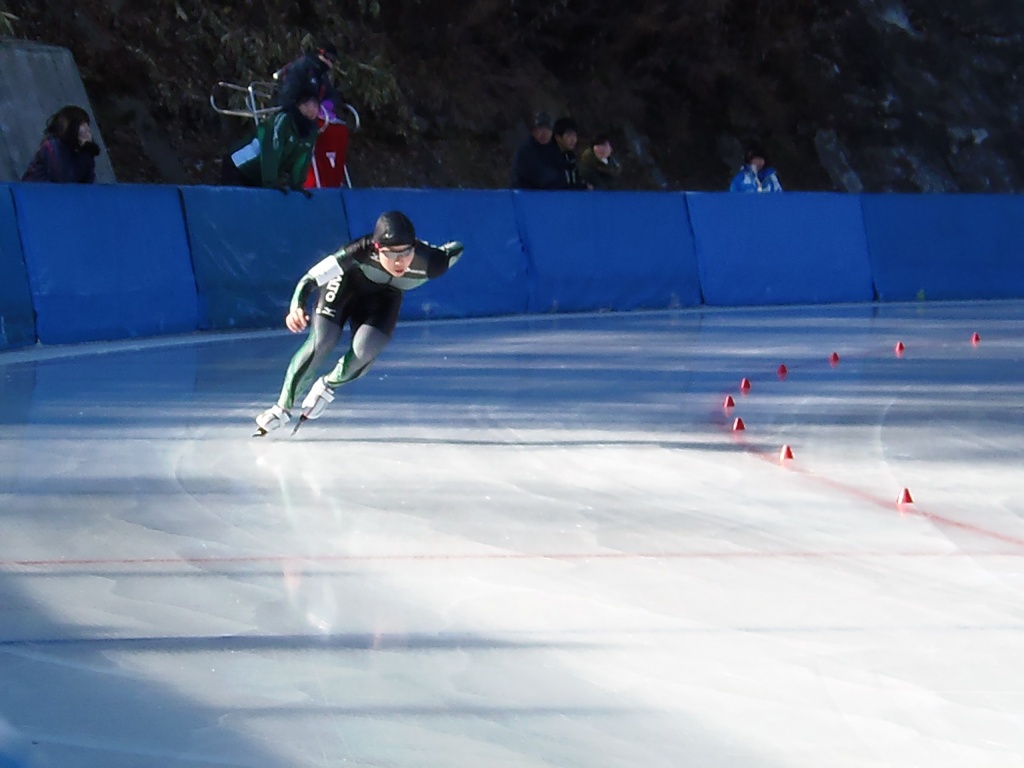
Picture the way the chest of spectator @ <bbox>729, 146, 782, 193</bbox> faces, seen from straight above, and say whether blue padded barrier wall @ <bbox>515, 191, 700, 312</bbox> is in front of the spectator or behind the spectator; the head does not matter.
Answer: in front

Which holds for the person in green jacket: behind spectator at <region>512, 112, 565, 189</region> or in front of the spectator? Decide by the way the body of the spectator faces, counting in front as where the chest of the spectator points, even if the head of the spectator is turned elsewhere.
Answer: in front

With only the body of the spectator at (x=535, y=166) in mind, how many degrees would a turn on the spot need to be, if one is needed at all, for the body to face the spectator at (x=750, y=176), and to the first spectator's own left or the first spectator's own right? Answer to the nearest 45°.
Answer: approximately 135° to the first spectator's own left

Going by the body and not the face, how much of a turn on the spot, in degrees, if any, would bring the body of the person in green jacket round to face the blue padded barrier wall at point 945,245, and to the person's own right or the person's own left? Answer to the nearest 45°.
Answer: approximately 90° to the person's own left

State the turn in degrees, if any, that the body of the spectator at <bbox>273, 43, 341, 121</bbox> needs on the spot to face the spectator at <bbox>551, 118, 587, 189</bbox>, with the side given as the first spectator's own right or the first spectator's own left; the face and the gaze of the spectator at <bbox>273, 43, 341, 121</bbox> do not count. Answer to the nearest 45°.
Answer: approximately 45° to the first spectator's own left

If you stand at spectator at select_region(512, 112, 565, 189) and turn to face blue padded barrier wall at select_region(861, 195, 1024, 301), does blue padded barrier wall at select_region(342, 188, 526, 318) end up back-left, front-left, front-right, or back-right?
back-right

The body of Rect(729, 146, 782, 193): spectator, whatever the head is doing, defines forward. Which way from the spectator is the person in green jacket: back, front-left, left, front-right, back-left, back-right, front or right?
front-right

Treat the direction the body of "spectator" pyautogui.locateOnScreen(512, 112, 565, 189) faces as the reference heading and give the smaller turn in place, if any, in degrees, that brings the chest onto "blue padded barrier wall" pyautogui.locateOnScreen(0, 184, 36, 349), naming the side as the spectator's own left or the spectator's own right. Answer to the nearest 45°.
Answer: approximately 45° to the spectator's own right

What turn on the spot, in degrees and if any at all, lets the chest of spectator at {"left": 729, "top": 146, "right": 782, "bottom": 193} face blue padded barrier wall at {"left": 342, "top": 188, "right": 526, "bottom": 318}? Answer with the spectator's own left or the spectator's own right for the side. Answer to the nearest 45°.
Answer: approximately 45° to the spectator's own right
